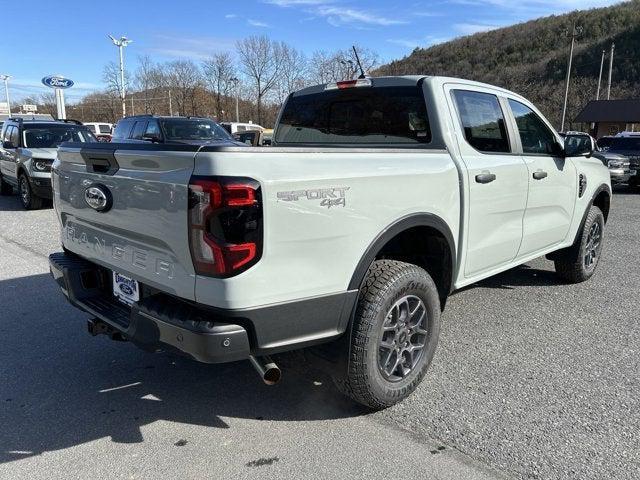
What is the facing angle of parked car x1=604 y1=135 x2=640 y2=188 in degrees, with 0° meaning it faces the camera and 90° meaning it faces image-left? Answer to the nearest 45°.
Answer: approximately 45°

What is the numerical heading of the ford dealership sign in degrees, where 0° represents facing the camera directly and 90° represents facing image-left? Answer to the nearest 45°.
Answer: approximately 0°

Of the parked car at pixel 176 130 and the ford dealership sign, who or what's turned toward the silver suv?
the ford dealership sign

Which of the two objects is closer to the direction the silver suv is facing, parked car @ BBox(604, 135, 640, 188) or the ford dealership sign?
the parked car

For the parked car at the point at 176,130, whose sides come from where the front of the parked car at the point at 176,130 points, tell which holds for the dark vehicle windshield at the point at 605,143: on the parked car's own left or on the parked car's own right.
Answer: on the parked car's own left

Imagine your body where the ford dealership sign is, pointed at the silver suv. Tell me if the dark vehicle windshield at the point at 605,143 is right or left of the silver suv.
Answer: left

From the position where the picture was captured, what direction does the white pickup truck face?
facing away from the viewer and to the right of the viewer

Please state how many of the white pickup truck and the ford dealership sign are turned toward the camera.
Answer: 1

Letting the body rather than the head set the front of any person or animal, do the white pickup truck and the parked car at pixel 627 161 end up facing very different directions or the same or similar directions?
very different directions
